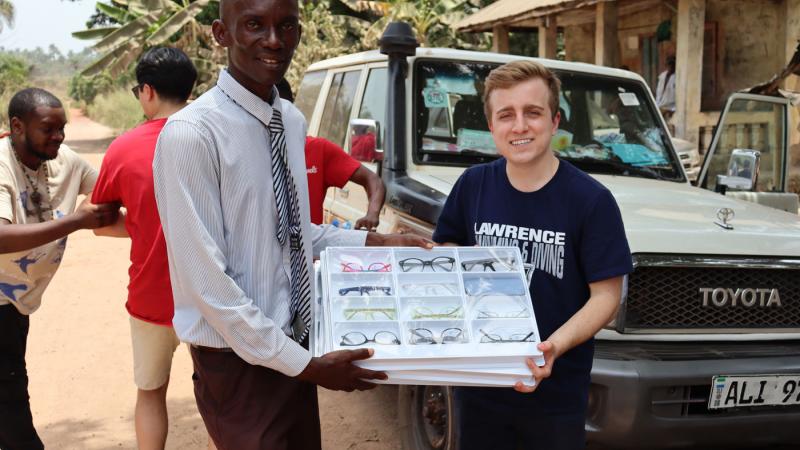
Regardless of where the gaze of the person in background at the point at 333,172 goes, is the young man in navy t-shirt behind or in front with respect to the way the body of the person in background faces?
in front

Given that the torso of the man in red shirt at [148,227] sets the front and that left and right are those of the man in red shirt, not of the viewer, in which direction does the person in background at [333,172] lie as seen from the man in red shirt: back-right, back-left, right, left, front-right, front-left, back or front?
right

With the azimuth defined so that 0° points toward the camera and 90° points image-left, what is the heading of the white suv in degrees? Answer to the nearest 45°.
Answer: approximately 315°

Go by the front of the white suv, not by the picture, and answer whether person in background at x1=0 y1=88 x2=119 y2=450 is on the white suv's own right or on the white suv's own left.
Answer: on the white suv's own right

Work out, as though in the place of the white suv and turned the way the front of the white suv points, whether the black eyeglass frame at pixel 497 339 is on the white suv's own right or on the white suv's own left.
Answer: on the white suv's own right

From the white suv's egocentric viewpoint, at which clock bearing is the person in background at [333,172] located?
The person in background is roughly at 3 o'clock from the white suv.

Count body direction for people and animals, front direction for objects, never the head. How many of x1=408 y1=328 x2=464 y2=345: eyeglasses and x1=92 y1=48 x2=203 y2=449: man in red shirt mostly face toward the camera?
1
